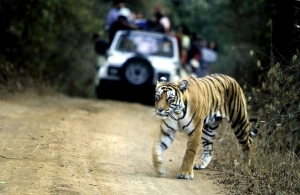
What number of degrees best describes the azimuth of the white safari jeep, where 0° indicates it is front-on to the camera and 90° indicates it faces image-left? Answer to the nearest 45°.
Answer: approximately 180°

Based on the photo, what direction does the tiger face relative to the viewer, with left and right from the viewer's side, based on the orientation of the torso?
facing the viewer and to the left of the viewer

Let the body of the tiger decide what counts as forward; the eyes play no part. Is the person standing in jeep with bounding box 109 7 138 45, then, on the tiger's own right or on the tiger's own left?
on the tiger's own right

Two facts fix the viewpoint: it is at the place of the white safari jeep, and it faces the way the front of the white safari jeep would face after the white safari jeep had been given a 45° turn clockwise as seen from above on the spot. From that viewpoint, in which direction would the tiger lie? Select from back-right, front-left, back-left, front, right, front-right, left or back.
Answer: back-right
